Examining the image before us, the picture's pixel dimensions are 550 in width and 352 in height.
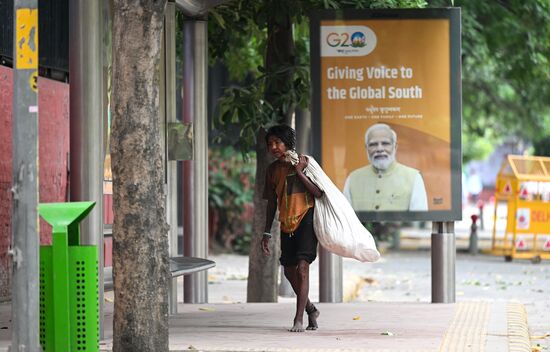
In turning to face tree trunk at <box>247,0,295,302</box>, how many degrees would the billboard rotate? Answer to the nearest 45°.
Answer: approximately 135° to its right

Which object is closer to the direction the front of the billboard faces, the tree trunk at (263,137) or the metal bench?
the metal bench

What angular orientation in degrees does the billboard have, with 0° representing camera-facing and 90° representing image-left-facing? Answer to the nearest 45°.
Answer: approximately 0°

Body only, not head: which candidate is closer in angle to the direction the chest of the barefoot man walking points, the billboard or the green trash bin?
the green trash bin

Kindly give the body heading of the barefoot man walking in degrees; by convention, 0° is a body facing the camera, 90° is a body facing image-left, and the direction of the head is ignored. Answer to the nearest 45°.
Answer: approximately 45°
